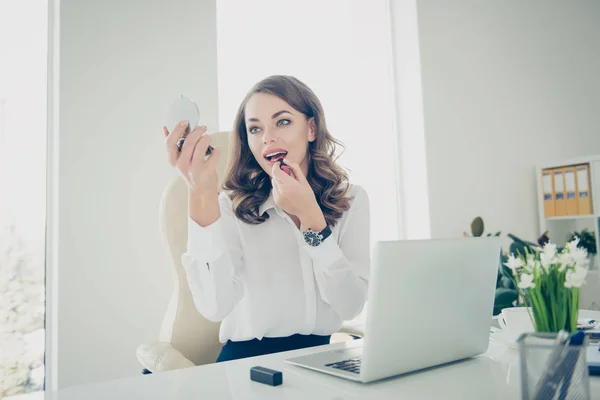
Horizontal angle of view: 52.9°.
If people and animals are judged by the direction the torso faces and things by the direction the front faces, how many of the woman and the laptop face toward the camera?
1

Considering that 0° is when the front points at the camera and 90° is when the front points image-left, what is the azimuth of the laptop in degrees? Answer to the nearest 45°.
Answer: approximately 135°

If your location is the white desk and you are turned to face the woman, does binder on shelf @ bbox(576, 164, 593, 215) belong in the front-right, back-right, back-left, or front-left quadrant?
front-right

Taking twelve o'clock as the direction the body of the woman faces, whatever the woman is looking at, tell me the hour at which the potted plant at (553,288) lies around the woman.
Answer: The potted plant is roughly at 11 o'clock from the woman.

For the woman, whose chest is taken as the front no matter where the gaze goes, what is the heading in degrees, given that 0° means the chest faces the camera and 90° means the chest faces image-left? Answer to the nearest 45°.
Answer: approximately 0°

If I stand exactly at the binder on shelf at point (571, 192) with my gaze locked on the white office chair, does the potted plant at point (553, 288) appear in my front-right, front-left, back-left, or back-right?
front-left

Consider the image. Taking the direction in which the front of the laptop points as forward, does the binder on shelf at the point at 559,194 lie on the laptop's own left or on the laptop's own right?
on the laptop's own right

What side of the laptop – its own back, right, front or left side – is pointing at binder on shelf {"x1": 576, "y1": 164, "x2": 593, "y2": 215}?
right

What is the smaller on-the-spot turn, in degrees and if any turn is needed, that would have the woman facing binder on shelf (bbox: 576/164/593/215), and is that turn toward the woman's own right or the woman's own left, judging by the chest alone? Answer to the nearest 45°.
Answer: approximately 135° to the woman's own left

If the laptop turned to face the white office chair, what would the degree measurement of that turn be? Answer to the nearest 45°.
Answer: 0° — it already faces it

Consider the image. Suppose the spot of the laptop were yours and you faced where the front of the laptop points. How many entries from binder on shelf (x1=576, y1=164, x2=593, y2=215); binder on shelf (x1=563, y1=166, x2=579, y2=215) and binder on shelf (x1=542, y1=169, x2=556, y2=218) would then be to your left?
0

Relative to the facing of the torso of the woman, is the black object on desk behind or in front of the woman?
in front

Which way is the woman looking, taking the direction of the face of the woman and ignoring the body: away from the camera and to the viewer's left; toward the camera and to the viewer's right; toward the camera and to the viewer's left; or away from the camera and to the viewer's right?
toward the camera and to the viewer's left

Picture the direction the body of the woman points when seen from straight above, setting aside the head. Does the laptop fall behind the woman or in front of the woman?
in front

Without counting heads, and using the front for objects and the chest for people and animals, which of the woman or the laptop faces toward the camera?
the woman

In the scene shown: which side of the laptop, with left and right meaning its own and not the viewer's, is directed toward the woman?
front
